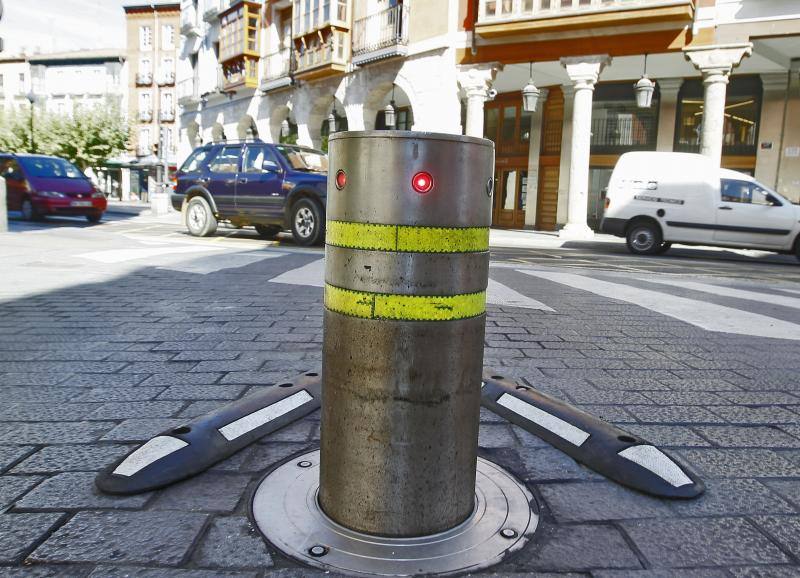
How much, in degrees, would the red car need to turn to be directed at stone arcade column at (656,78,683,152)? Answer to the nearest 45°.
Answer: approximately 45° to its left

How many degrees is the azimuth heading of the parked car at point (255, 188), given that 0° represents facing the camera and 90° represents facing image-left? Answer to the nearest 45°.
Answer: approximately 315°

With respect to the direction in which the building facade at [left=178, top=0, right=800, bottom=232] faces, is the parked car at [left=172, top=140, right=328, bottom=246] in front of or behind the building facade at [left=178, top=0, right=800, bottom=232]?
in front

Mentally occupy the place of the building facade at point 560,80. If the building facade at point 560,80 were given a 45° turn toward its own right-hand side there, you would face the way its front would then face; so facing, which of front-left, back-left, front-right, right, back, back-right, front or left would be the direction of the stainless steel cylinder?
left

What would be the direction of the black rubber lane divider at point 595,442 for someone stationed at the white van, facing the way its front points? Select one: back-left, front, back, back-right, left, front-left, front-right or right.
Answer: right

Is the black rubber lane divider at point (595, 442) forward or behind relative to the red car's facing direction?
forward

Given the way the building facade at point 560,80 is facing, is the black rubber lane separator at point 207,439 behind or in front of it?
in front

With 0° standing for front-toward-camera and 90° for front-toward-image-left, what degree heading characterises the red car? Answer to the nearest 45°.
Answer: approximately 315°

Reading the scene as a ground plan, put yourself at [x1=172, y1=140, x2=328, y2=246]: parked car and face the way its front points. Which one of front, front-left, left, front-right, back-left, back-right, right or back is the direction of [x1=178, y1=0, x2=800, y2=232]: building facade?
left

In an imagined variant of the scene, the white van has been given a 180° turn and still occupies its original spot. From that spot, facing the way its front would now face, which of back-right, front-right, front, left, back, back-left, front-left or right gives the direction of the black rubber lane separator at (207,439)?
left

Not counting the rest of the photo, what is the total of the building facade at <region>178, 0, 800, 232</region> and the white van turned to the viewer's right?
1

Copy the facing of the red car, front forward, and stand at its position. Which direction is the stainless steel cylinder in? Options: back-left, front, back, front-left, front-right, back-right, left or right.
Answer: front-right

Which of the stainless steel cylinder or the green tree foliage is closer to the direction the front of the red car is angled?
the stainless steel cylinder

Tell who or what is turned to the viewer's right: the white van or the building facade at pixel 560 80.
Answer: the white van

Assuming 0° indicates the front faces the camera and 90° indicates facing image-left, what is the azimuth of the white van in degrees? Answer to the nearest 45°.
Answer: approximately 270°
